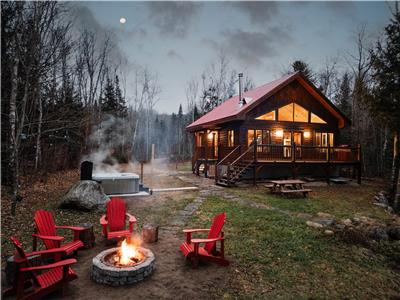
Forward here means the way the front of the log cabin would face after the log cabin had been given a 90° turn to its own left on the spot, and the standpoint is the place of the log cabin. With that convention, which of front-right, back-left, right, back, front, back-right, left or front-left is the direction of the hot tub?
back

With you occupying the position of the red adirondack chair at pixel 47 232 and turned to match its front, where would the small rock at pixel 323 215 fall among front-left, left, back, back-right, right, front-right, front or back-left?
front-left

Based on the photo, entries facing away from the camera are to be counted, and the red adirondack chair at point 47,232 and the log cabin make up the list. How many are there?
0

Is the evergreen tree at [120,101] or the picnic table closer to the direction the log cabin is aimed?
the picnic table

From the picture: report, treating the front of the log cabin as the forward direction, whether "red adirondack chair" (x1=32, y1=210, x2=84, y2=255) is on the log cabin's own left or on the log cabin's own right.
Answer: on the log cabin's own right

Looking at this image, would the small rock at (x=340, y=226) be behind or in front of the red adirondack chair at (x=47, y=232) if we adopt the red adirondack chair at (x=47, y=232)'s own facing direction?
in front

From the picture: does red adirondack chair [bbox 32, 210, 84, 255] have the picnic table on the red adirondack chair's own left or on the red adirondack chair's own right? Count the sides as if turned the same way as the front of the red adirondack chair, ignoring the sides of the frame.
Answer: on the red adirondack chair's own left

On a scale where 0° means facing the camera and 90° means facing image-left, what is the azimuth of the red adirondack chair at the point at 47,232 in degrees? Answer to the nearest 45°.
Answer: approximately 315°

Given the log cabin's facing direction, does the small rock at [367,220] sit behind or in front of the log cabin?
in front

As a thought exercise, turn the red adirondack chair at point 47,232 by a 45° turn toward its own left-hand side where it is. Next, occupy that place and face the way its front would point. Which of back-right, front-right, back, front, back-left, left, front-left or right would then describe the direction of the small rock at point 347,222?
front

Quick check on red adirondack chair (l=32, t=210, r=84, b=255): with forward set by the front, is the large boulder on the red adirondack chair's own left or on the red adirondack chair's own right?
on the red adirondack chair's own left

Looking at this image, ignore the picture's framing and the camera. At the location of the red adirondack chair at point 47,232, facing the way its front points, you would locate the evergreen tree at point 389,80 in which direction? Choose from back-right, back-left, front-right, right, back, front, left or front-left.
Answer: front-left

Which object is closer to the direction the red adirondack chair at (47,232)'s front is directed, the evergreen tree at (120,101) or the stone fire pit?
the stone fire pit

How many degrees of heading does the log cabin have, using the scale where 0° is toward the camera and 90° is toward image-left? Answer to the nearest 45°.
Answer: approximately 315°
